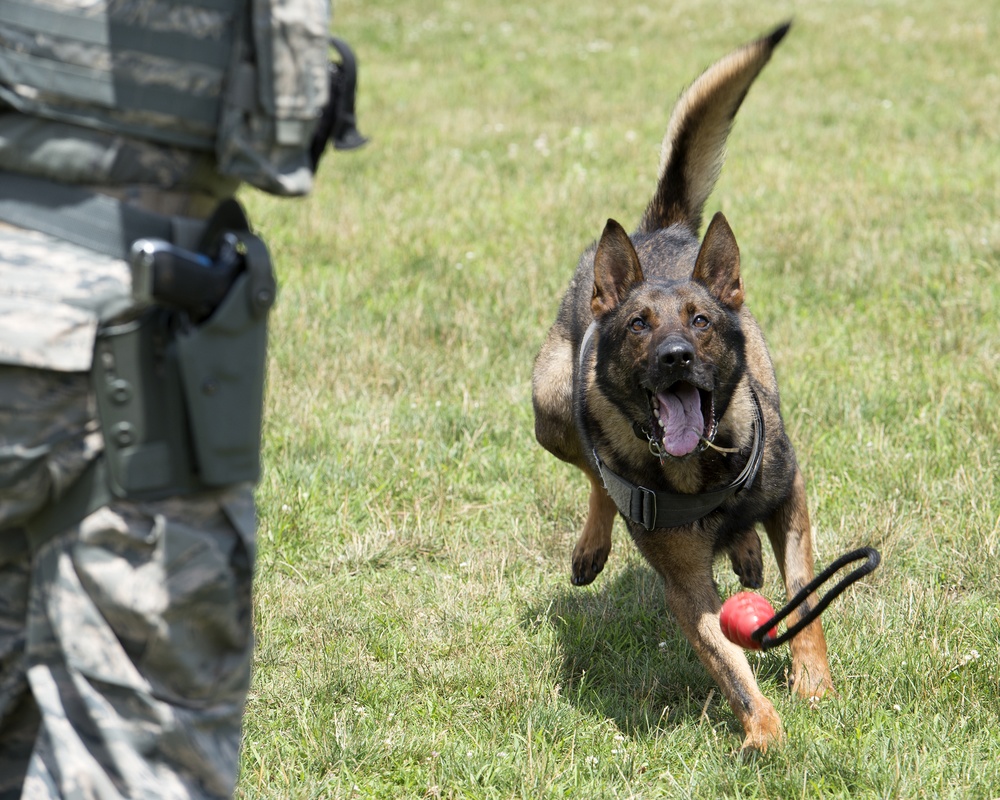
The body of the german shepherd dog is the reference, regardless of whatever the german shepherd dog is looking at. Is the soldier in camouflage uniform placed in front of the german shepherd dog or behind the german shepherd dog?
in front

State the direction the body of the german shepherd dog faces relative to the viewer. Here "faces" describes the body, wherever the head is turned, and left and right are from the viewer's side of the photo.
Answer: facing the viewer
